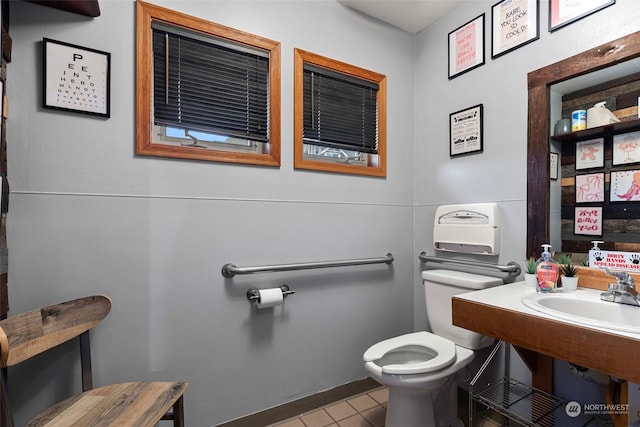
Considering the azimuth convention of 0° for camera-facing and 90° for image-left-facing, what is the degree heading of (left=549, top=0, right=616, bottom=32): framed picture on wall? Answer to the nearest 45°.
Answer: approximately 45°

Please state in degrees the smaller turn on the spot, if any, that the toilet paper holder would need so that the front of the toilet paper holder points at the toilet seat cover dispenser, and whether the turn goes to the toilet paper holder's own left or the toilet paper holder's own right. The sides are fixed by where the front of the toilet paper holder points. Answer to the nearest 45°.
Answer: approximately 45° to the toilet paper holder's own left

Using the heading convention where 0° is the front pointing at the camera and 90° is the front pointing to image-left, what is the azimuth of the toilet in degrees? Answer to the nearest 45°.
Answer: approximately 45°
